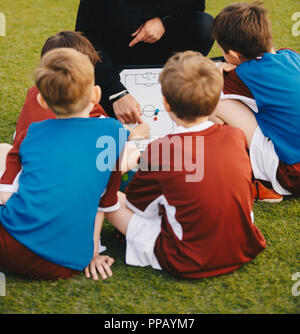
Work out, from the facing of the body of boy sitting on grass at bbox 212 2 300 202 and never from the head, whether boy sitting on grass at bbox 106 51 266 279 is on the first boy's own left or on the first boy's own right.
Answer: on the first boy's own left

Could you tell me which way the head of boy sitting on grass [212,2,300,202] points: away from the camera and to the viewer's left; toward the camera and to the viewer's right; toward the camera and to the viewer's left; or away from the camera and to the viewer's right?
away from the camera and to the viewer's left

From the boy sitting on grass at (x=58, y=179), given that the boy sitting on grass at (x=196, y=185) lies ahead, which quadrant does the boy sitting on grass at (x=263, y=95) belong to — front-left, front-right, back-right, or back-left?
front-left

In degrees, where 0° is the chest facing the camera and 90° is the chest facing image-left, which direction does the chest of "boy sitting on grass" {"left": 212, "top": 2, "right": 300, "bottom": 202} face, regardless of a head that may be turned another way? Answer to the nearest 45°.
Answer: approximately 135°

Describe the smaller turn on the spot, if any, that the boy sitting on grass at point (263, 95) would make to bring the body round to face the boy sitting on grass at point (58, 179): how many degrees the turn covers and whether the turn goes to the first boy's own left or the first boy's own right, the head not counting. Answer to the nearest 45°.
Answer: approximately 90° to the first boy's own left

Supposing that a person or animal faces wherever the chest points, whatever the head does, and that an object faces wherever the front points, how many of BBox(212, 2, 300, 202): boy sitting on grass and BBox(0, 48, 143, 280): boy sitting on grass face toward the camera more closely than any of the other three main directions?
0

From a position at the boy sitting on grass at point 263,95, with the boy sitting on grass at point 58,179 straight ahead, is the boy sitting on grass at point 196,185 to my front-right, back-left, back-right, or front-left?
front-left

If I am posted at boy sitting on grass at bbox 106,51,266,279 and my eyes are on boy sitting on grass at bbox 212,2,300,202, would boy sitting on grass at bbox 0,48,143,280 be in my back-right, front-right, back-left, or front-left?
back-left

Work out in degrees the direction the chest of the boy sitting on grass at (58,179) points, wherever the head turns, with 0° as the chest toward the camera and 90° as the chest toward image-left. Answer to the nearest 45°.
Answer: approximately 180°

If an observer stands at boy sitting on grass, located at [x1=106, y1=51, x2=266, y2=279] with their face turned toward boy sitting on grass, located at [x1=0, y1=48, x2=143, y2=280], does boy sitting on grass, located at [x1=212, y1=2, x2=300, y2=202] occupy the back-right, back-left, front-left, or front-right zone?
back-right

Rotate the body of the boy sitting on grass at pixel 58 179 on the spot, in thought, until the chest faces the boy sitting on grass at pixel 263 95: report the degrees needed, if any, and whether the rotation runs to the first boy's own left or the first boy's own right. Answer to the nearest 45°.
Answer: approximately 45° to the first boy's own right

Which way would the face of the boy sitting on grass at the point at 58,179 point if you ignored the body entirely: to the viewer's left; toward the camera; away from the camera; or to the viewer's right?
away from the camera
